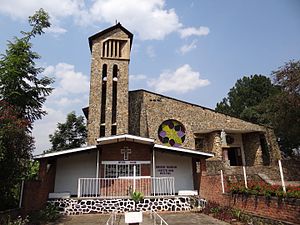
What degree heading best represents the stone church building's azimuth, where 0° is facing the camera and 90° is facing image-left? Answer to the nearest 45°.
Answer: approximately 0°

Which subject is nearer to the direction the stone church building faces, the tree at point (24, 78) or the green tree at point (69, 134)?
the tree

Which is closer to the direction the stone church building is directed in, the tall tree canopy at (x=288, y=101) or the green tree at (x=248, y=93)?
the tall tree canopy

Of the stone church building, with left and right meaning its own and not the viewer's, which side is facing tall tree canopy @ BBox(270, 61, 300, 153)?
left

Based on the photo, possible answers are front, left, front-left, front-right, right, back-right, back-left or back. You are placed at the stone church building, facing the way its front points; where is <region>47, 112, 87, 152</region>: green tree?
back-right

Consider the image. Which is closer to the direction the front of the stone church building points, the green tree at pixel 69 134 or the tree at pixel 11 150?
the tree

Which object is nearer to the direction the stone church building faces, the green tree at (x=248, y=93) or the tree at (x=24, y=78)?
the tree

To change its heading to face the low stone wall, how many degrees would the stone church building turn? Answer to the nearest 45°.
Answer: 0° — it already faces it

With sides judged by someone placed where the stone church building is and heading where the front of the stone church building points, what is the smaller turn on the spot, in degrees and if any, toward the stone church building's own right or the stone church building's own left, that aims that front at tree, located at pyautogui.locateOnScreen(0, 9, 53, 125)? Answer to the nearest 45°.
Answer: approximately 45° to the stone church building's own right
